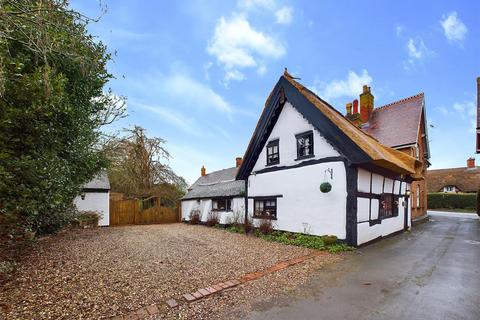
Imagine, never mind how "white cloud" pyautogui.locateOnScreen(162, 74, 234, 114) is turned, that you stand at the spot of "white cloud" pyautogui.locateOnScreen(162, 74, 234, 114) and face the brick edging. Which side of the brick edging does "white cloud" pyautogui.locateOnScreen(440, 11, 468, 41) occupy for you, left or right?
left

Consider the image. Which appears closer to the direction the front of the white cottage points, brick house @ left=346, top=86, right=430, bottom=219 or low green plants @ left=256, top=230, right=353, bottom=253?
the low green plants

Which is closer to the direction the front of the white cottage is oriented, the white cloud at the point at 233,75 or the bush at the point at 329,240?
the bush
